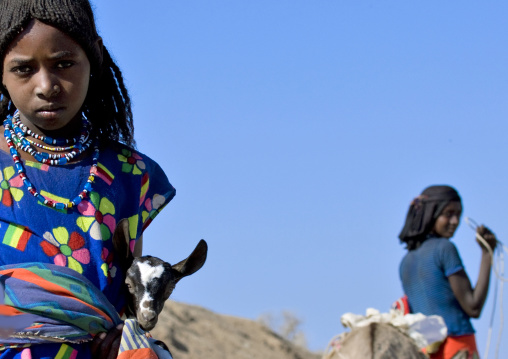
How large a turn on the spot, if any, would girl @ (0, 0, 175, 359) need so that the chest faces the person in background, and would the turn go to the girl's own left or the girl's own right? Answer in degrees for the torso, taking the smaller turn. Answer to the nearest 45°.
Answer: approximately 135° to the girl's own left

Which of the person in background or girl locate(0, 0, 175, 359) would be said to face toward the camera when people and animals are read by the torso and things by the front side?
the girl

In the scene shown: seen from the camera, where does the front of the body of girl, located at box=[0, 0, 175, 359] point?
toward the camera

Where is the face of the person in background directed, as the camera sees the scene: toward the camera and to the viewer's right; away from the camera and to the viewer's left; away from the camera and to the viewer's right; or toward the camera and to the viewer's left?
toward the camera and to the viewer's right
